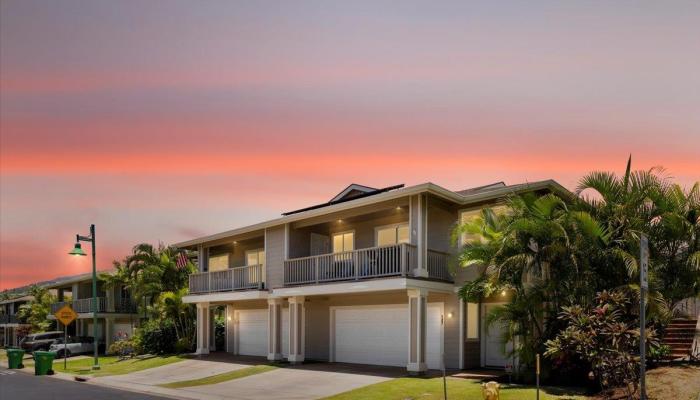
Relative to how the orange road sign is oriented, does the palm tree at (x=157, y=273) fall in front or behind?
behind

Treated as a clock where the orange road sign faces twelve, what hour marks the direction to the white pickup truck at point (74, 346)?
The white pickup truck is roughly at 6 o'clock from the orange road sign.

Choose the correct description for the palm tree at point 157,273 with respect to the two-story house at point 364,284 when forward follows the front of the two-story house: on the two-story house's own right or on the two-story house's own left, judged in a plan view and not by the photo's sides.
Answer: on the two-story house's own right

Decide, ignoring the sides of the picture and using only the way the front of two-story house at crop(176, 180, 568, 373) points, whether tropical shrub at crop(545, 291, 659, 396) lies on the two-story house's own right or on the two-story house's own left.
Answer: on the two-story house's own left

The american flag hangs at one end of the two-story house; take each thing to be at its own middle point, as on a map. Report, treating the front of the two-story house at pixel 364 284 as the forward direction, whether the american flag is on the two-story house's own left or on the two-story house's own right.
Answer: on the two-story house's own right

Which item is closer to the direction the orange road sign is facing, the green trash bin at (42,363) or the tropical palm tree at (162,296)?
the green trash bin

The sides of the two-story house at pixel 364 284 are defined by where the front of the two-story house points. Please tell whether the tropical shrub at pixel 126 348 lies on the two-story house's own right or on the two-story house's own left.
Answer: on the two-story house's own right

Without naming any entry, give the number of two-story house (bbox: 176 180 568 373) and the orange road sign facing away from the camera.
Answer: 0

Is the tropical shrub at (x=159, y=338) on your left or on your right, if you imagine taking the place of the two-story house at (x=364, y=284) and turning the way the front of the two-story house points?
on your right
